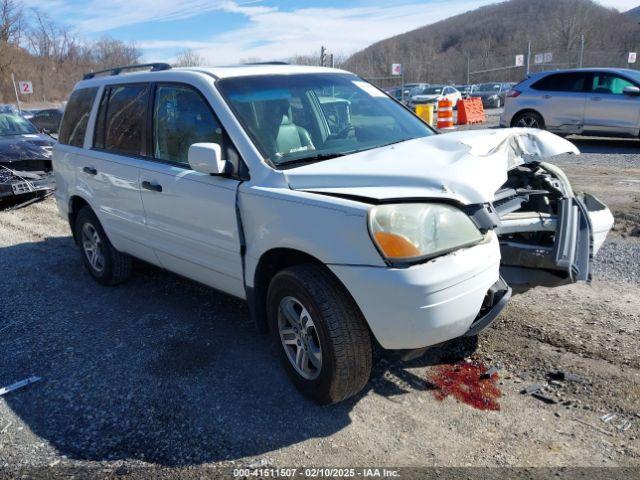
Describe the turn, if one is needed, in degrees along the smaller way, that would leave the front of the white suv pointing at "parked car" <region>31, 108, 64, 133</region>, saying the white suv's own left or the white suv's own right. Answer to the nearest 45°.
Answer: approximately 180°

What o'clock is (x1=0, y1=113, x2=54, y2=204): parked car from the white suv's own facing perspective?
The parked car is roughly at 6 o'clock from the white suv.

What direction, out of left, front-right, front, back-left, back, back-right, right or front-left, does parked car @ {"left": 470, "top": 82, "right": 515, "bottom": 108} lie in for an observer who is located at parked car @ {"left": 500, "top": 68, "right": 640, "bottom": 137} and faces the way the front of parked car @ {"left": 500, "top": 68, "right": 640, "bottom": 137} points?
left

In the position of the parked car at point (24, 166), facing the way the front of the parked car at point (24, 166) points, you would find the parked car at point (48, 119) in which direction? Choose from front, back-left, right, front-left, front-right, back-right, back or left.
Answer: back-left

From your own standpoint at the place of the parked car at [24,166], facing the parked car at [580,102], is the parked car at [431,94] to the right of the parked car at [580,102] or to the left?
left

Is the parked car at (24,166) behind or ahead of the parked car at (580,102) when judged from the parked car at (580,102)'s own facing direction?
behind

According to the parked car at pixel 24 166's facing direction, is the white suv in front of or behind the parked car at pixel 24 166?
in front

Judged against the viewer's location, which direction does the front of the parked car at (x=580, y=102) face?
facing to the right of the viewer

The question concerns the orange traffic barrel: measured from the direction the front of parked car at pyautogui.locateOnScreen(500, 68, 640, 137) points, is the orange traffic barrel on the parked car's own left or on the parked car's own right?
on the parked car's own left

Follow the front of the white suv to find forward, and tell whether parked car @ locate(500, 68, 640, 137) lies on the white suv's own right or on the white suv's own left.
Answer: on the white suv's own left

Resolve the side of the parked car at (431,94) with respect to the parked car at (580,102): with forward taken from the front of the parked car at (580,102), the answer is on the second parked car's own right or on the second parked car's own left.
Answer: on the second parked car's own left
